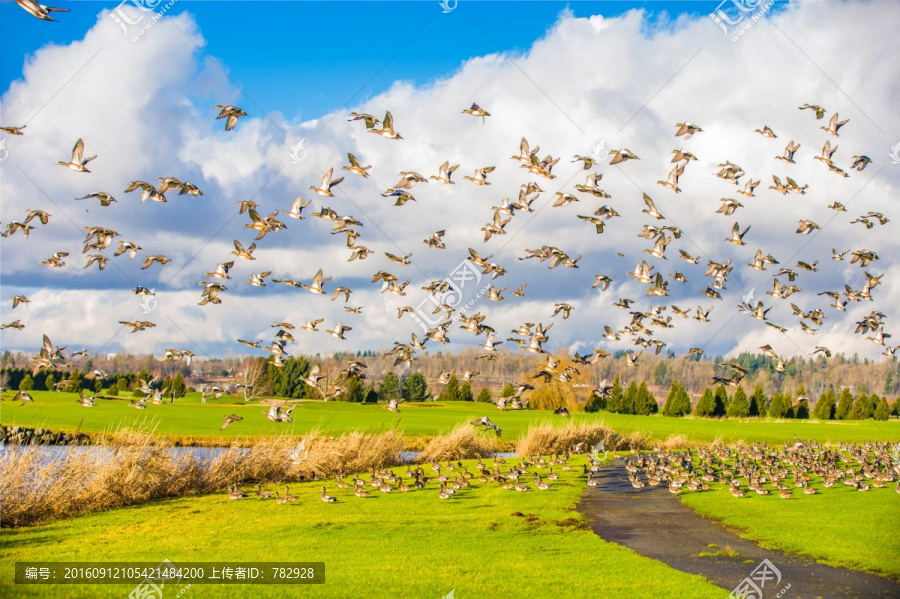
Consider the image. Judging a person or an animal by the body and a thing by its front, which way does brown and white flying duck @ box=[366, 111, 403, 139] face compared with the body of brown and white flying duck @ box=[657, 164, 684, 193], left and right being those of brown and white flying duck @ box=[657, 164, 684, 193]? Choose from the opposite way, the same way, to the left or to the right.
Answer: the same way

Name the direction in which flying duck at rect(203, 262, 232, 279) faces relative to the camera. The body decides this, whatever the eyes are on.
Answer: to the viewer's left

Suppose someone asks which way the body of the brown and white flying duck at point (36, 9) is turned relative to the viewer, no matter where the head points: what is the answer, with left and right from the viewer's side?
facing to the left of the viewer

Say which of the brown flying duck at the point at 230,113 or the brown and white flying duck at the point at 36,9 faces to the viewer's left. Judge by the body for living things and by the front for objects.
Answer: the brown and white flying duck at the point at 36,9

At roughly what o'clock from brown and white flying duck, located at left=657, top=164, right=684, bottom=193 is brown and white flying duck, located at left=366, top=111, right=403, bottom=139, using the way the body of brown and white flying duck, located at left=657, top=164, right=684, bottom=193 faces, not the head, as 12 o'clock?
brown and white flying duck, located at left=366, top=111, right=403, bottom=139 is roughly at 11 o'clock from brown and white flying duck, located at left=657, top=164, right=684, bottom=193.

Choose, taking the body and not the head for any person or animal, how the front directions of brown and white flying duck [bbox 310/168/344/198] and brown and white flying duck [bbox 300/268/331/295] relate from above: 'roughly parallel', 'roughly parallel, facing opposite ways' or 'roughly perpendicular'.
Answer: roughly parallel
